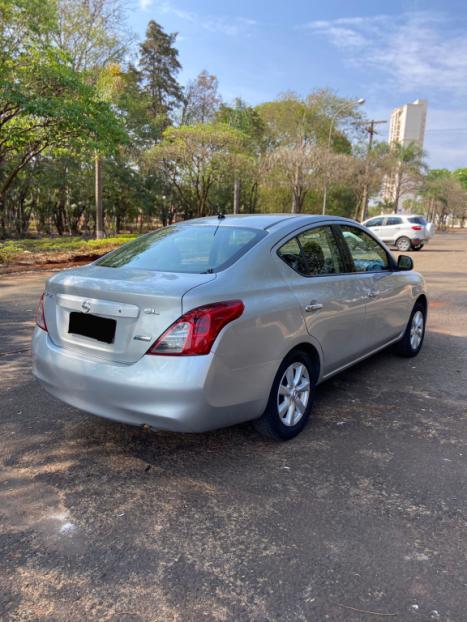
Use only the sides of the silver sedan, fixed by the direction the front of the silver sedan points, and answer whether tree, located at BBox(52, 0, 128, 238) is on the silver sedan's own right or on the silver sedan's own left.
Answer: on the silver sedan's own left

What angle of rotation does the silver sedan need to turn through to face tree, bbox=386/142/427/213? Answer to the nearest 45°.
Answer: approximately 45° to its left

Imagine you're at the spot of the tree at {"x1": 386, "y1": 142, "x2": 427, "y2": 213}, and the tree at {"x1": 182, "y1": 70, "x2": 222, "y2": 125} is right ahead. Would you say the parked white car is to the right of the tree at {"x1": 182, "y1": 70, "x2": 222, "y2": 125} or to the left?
left

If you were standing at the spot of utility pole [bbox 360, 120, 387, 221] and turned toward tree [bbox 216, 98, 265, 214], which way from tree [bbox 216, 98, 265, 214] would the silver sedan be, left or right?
left

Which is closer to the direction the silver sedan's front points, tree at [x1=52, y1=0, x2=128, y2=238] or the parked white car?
the parked white car

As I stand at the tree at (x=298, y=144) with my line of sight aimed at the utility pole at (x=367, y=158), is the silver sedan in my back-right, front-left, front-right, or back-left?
back-right

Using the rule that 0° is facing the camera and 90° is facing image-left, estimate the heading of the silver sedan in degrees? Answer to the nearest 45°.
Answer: approximately 225°
